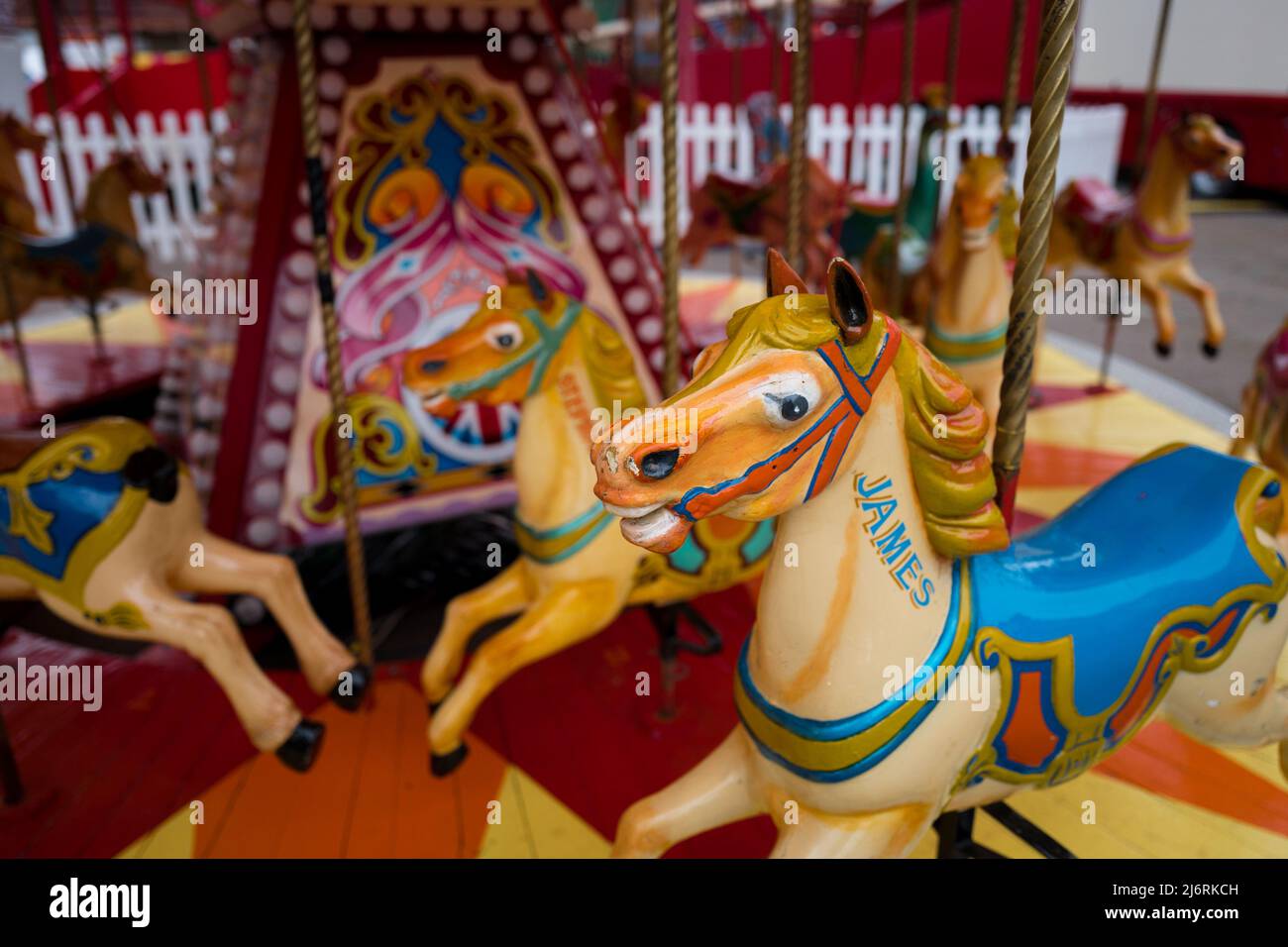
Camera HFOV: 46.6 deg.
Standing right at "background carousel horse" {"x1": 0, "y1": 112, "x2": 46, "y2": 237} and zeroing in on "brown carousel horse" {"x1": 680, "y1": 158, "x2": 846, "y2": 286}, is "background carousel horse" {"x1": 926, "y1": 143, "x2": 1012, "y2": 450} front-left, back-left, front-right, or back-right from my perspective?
front-right

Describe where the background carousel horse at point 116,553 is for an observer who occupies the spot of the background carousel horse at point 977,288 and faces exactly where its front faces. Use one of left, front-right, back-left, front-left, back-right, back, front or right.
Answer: front-right

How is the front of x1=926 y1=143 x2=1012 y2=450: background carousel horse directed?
toward the camera

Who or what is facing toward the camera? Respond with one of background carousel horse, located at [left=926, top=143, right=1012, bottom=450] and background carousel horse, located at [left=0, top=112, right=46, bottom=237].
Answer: background carousel horse, located at [left=926, top=143, right=1012, bottom=450]

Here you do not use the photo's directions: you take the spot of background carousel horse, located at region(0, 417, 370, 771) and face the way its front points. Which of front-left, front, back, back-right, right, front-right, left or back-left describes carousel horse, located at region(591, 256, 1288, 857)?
back

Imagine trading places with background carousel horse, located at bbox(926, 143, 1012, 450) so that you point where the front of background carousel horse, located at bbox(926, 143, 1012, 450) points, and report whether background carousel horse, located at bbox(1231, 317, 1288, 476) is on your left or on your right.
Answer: on your left

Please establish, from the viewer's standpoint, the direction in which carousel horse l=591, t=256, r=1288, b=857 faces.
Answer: facing the viewer and to the left of the viewer

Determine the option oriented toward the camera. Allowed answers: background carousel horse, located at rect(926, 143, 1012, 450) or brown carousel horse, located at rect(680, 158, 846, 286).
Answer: the background carousel horse

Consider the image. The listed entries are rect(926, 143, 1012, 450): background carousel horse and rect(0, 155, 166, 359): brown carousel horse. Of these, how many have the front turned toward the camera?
1

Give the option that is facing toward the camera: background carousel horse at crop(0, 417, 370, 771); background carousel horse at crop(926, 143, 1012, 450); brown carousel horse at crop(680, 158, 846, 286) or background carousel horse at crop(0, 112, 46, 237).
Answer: background carousel horse at crop(926, 143, 1012, 450)

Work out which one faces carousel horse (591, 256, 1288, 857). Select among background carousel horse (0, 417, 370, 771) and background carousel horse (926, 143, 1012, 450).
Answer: background carousel horse (926, 143, 1012, 450)

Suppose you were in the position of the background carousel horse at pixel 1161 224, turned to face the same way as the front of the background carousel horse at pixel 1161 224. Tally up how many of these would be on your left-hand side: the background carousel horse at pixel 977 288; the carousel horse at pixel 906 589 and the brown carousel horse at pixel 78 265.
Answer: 0
